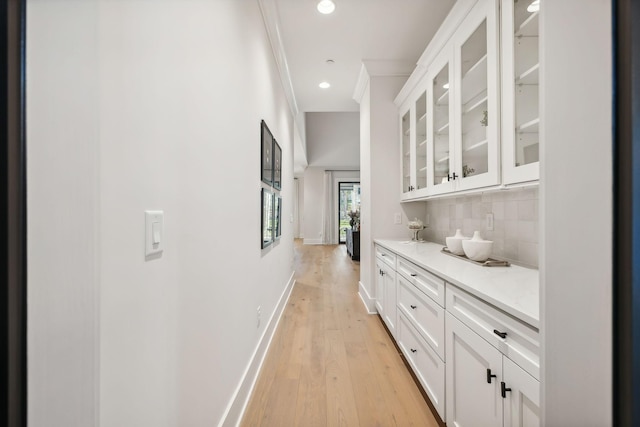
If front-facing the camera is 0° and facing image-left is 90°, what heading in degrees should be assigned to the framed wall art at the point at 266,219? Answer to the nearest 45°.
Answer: approximately 270°

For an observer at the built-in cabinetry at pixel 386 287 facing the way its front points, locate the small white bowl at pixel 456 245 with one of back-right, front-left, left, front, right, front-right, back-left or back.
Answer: back-left

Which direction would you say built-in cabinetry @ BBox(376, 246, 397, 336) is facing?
to the viewer's left

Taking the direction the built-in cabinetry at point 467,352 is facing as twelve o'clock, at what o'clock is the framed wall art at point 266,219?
The framed wall art is roughly at 2 o'clock from the built-in cabinetry.

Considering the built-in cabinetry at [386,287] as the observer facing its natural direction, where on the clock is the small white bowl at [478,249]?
The small white bowl is roughly at 8 o'clock from the built-in cabinetry.

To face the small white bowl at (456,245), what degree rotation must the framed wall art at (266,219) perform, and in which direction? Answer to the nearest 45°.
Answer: approximately 45° to its right

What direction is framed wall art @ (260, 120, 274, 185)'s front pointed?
to the viewer's right

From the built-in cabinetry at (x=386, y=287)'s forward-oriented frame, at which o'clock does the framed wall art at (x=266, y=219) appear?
The framed wall art is roughly at 11 o'clock from the built-in cabinetry.
